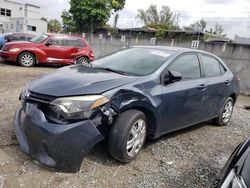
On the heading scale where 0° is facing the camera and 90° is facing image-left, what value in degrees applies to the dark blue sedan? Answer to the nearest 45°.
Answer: approximately 45°

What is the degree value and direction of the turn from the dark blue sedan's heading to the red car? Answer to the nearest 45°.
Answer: approximately 135° to its right

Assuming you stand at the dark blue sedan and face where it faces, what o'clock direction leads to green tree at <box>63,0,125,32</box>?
The green tree is roughly at 4 o'clock from the dark blue sedan.

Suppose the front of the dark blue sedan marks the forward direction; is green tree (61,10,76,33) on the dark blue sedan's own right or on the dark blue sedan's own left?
on the dark blue sedan's own right

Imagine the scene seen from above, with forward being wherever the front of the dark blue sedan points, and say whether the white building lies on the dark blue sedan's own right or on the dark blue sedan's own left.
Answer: on the dark blue sedan's own right
